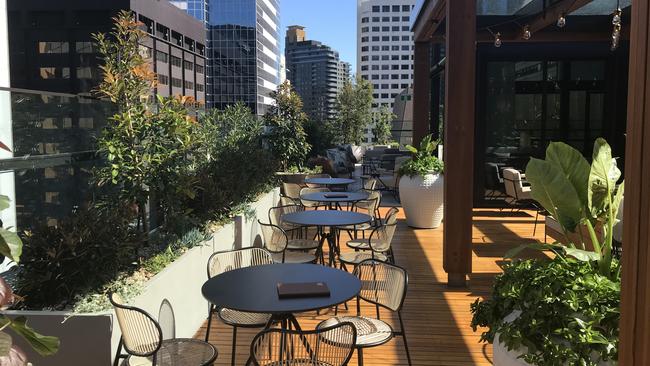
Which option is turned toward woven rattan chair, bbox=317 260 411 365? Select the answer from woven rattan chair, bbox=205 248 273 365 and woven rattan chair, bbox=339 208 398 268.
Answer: woven rattan chair, bbox=205 248 273 365

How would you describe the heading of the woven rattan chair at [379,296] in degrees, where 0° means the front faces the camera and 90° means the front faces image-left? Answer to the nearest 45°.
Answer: approximately 45°

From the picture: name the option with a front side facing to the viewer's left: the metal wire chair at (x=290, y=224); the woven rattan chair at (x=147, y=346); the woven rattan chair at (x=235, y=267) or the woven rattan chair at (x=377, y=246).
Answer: the woven rattan chair at (x=377, y=246)

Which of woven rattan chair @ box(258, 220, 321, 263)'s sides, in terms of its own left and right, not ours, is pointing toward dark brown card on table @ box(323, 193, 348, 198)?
left

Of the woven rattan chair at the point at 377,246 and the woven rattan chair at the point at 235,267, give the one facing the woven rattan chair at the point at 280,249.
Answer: the woven rattan chair at the point at 377,246

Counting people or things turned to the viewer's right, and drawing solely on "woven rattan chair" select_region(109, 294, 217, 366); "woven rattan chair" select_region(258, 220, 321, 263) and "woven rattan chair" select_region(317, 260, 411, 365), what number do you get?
2

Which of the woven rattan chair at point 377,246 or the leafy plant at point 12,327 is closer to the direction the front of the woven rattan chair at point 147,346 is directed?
the woven rattan chair

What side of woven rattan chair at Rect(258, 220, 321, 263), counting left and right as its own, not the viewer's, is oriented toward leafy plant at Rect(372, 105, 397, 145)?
left

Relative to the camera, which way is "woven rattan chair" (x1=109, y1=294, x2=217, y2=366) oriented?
to the viewer's right

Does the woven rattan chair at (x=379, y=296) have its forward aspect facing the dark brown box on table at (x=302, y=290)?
yes

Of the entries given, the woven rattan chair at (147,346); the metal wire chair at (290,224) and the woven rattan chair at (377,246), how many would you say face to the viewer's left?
1

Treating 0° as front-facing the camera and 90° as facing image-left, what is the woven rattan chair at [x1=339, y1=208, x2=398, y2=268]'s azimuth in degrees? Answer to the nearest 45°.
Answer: approximately 90°

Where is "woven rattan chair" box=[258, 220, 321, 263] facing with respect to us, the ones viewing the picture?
facing to the right of the viewer

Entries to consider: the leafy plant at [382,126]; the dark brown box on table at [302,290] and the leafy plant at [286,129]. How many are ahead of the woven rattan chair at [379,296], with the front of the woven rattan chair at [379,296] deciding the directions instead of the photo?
1
